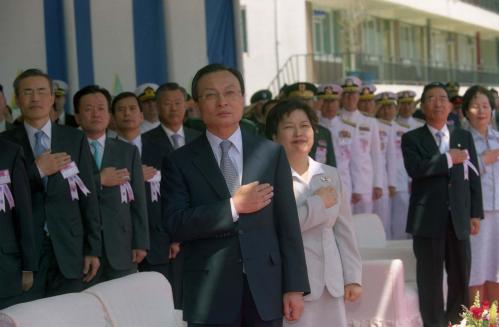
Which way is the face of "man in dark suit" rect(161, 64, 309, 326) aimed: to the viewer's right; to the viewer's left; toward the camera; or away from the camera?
toward the camera

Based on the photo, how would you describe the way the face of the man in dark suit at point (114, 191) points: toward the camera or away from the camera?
toward the camera

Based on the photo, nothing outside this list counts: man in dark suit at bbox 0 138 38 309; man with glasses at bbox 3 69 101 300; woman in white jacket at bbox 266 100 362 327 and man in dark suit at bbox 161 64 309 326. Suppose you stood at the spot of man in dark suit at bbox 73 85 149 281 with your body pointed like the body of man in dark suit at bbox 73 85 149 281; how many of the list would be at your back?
0

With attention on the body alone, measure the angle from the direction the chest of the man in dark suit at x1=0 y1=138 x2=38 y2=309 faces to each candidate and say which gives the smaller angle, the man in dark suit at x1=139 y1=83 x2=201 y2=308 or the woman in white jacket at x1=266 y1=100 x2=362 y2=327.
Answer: the woman in white jacket

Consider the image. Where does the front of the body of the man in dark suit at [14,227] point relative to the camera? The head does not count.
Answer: toward the camera

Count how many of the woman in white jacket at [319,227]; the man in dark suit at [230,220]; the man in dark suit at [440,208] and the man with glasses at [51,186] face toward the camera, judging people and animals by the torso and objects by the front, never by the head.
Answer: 4

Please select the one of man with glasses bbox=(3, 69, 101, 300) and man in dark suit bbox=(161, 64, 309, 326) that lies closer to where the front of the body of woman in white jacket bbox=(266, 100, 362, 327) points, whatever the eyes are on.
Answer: the man in dark suit

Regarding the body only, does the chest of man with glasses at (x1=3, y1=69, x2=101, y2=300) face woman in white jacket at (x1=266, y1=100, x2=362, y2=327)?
no

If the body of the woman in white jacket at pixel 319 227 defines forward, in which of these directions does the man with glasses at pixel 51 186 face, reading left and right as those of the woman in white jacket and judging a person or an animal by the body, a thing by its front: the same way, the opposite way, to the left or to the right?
the same way

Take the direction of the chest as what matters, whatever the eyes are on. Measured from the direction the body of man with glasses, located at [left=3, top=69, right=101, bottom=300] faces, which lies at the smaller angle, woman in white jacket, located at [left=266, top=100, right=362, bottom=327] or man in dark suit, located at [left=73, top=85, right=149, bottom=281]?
the woman in white jacket

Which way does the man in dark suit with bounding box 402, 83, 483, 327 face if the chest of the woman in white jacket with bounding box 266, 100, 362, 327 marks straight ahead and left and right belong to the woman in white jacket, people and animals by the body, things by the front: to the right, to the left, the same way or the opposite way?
the same way

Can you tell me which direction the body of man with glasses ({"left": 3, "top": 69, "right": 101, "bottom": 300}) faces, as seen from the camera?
toward the camera

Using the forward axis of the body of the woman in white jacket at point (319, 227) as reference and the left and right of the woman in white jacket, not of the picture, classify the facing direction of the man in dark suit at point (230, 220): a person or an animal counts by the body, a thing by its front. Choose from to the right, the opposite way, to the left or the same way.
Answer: the same way

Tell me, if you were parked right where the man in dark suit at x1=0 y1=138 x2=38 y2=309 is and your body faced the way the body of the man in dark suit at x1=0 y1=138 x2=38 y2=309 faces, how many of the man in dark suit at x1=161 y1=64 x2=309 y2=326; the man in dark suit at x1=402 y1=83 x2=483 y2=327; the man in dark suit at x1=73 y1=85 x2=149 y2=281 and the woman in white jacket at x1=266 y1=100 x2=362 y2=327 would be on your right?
0

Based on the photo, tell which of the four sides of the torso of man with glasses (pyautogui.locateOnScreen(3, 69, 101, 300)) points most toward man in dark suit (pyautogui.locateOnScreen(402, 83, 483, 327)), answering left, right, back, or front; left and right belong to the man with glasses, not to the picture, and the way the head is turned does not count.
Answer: left

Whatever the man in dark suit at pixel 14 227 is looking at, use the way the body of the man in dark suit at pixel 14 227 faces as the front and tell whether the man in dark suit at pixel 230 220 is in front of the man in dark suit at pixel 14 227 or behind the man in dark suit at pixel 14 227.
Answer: in front

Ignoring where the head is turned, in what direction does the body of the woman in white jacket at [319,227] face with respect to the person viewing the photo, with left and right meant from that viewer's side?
facing the viewer

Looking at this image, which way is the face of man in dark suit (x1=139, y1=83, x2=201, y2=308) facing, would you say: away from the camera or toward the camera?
toward the camera
